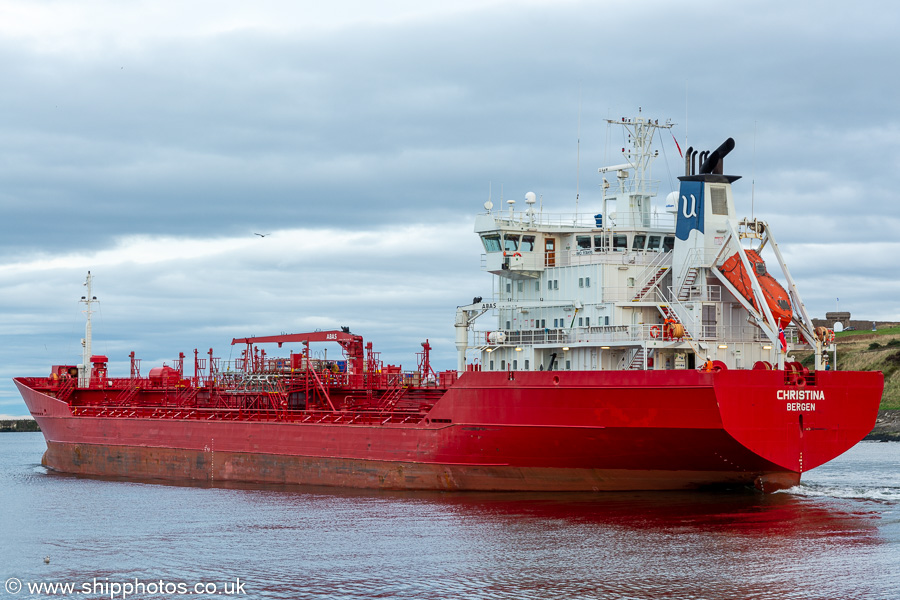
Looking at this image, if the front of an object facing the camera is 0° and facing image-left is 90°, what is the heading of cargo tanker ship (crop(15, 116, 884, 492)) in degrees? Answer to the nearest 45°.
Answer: approximately 135°
